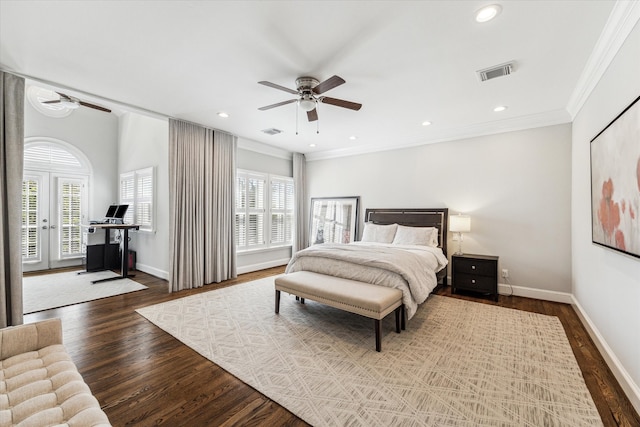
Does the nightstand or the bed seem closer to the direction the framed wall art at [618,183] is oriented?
the bed

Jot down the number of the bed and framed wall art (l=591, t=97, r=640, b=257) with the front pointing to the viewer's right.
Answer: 0

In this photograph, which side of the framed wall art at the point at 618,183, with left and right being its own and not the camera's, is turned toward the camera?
left

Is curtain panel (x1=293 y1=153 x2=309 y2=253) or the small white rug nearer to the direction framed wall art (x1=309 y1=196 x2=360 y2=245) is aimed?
the small white rug

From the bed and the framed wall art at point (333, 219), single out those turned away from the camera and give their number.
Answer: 0

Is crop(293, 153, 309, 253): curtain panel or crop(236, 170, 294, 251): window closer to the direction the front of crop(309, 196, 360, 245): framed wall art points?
the window

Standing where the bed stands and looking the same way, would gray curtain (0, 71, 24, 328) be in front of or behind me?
in front

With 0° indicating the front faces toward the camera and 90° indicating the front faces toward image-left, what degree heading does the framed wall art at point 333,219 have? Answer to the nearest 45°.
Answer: approximately 45°

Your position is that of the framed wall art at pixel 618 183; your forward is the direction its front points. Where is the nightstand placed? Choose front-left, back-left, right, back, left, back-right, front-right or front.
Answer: front-right

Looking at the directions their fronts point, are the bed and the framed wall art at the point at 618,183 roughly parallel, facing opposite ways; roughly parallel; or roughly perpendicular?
roughly perpendicular

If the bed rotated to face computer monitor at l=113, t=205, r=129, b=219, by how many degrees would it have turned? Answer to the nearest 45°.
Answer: approximately 45° to its right

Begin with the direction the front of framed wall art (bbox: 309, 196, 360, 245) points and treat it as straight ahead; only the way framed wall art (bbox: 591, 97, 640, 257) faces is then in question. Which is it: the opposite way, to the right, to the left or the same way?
to the right
